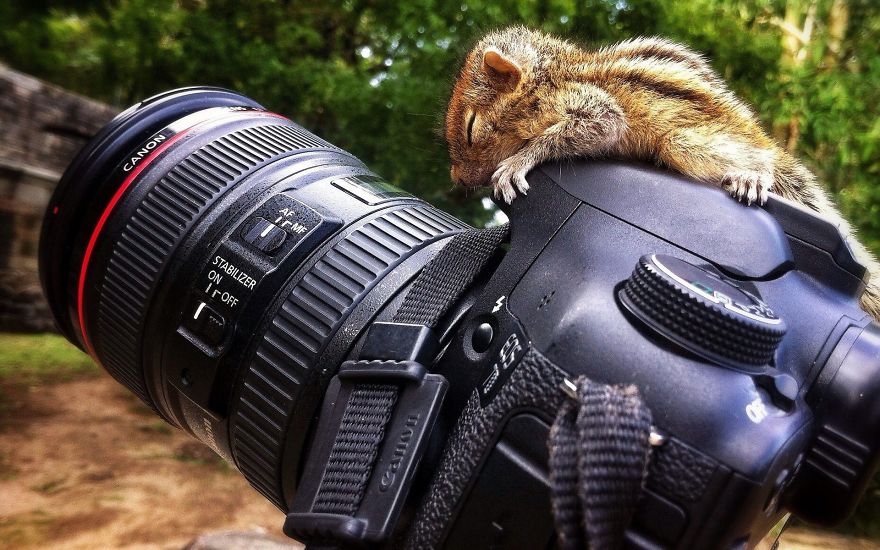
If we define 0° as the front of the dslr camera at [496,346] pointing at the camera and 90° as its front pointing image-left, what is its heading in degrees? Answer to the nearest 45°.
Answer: approximately 90°

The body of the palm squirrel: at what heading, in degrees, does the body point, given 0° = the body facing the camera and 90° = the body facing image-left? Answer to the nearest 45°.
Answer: approximately 90°
